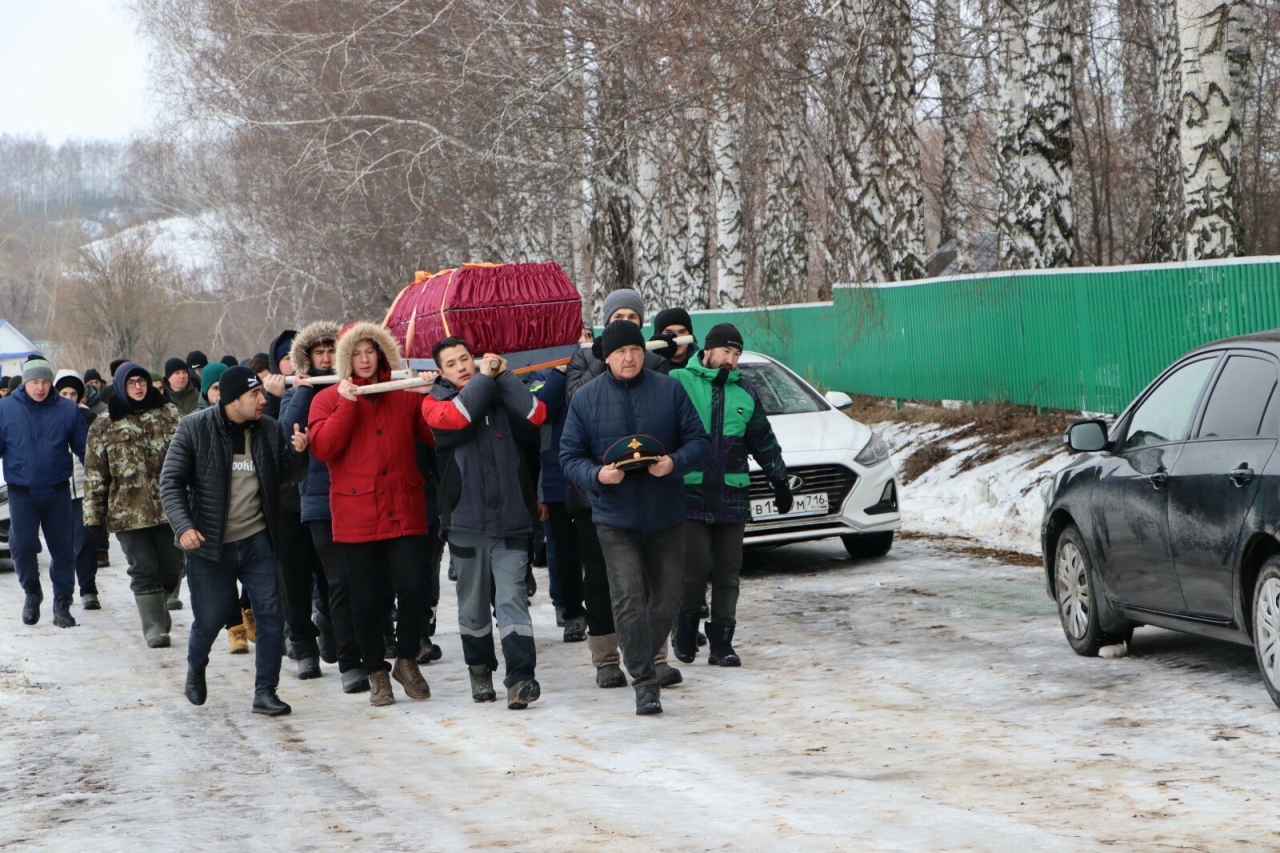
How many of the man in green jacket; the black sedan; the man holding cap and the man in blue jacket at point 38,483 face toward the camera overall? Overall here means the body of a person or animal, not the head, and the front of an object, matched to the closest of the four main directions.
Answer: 3

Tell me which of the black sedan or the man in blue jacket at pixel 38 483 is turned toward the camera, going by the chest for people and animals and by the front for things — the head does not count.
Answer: the man in blue jacket

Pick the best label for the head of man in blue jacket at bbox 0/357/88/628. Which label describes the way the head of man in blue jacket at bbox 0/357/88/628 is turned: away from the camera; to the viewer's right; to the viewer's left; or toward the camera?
toward the camera

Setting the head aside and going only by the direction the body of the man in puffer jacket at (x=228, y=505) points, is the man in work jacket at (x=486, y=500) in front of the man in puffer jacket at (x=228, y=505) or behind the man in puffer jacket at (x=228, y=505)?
in front

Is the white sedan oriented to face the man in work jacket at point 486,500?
no

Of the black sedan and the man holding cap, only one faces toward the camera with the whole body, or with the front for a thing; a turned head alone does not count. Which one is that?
the man holding cap

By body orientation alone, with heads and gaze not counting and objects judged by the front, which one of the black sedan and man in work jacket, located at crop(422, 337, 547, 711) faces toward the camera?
the man in work jacket

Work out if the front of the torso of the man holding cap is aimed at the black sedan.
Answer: no

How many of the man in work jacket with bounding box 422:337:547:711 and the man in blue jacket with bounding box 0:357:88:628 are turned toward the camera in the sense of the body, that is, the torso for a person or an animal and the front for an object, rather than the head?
2

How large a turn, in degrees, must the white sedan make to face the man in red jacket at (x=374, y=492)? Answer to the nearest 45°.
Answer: approximately 90° to its right

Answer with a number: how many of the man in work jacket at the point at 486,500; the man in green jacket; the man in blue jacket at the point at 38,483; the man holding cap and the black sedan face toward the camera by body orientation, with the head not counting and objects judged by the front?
4

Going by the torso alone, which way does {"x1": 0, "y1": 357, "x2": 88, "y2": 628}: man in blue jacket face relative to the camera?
toward the camera

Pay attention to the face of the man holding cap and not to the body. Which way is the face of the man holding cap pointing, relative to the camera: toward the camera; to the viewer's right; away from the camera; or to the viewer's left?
toward the camera

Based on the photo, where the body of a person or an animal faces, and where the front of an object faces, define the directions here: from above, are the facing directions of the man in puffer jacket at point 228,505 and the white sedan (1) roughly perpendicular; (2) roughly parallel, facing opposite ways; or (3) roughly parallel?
roughly parallel

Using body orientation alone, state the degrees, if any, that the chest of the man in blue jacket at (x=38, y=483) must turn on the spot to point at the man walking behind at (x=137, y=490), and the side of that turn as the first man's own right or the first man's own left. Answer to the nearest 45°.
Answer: approximately 45° to the first man's own left

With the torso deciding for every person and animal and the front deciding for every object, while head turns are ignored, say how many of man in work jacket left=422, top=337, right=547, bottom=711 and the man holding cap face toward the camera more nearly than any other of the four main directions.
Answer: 2

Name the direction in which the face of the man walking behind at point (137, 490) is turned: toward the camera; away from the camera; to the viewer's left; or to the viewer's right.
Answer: toward the camera
